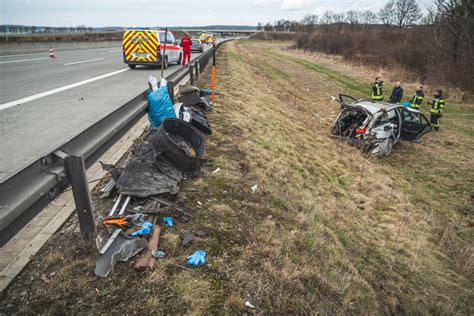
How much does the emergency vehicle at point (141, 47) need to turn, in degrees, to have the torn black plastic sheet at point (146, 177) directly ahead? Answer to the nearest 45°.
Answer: approximately 135° to its right

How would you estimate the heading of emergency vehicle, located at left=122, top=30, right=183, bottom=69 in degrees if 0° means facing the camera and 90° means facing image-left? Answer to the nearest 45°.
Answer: approximately 225°

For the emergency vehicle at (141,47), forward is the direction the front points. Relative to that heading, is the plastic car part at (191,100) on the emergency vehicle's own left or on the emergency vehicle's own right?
on the emergency vehicle's own right

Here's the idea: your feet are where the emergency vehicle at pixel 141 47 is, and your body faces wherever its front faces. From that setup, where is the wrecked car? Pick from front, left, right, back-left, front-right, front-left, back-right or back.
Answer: right

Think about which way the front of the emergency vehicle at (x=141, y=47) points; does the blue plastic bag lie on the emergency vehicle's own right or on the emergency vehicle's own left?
on the emergency vehicle's own right
